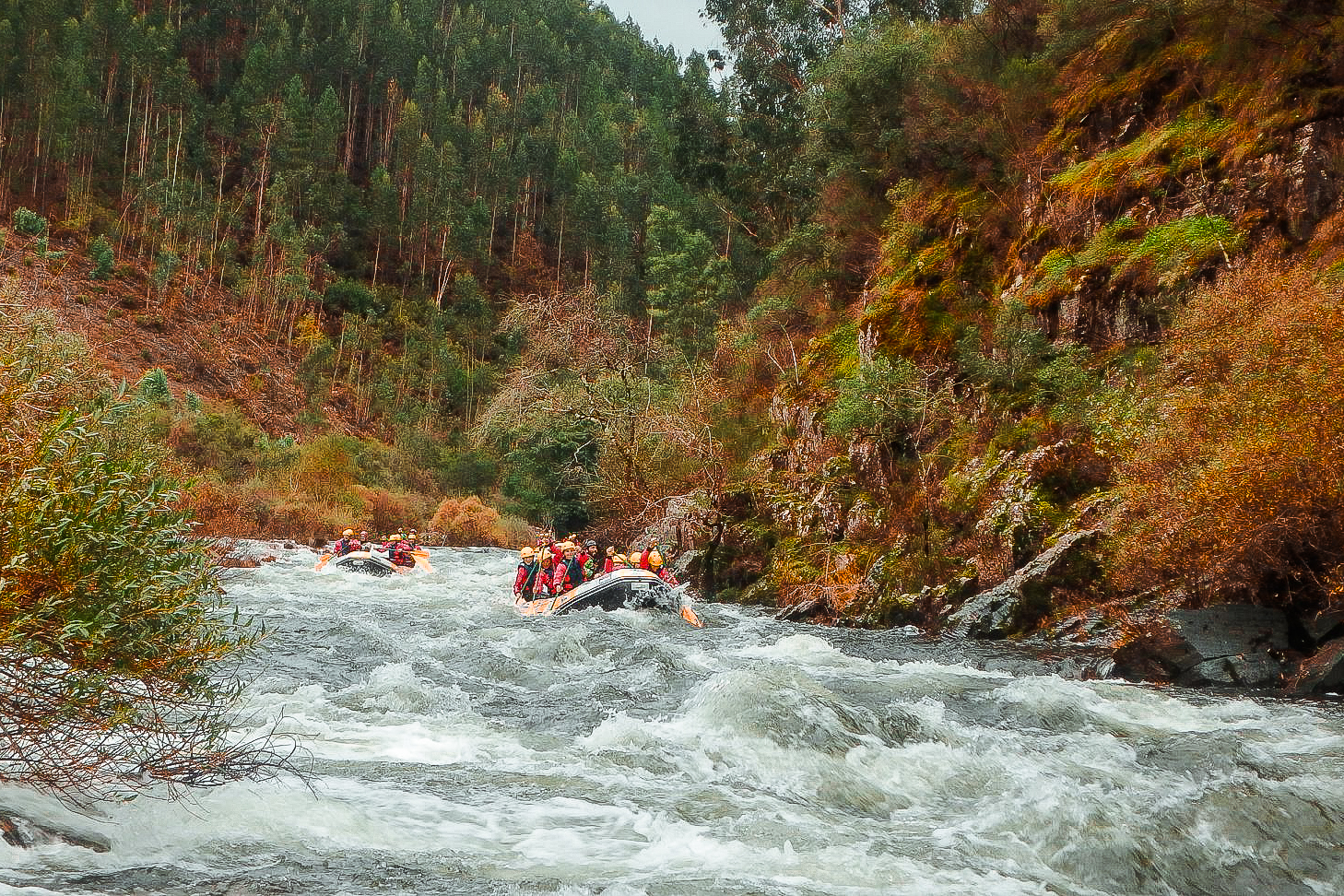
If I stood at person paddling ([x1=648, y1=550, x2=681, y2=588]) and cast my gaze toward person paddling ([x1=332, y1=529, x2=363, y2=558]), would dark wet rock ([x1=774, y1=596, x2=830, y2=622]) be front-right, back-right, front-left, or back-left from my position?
back-right

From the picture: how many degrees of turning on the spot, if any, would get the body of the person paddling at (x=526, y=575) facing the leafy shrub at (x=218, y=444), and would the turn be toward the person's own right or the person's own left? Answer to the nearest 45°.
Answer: approximately 180°

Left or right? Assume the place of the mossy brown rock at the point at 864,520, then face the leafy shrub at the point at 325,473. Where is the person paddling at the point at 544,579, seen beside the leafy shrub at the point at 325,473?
left

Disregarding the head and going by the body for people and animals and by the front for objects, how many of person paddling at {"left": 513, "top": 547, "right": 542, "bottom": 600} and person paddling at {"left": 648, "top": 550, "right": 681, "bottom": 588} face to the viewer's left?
0
